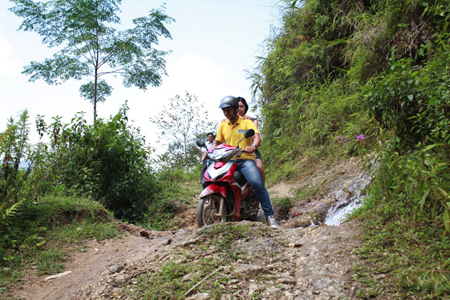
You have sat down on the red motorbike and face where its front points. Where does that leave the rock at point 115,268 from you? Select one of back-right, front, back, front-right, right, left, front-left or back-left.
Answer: front

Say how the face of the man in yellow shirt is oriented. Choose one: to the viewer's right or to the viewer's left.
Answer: to the viewer's left

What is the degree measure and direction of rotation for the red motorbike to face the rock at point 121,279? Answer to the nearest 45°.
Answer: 0° — it already faces it

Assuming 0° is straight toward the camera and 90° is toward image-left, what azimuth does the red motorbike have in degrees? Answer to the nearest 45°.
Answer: approximately 45°

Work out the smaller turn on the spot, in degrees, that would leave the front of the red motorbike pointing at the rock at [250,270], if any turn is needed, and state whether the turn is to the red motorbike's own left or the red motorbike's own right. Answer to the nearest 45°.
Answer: approximately 45° to the red motorbike's own left
